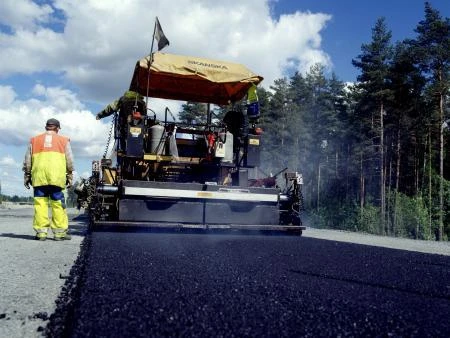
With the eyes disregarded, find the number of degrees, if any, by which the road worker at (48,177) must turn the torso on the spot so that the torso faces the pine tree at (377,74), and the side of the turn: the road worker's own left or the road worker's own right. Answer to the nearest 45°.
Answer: approximately 45° to the road worker's own right

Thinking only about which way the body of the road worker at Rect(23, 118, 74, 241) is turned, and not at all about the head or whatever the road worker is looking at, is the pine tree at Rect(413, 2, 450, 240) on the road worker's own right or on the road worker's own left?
on the road worker's own right

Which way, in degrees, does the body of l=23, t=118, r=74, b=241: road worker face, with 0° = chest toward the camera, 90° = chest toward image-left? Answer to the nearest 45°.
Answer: approximately 180°

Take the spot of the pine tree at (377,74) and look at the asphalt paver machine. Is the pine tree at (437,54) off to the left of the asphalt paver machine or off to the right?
left

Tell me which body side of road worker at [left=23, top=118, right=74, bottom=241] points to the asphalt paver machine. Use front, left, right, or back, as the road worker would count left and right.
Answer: right

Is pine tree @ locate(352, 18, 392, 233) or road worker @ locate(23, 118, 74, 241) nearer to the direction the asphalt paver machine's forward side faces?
the pine tree

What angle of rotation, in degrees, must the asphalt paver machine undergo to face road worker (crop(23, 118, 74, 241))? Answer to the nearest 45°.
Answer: approximately 135° to its left

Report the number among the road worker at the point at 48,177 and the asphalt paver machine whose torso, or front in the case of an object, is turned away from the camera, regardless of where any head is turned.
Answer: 2

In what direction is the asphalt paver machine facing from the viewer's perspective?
away from the camera
